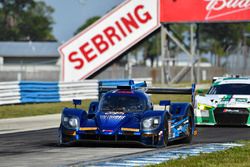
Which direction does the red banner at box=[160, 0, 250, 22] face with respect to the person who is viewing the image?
facing the viewer

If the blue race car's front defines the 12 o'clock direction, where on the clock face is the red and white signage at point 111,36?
The red and white signage is roughly at 6 o'clock from the blue race car.

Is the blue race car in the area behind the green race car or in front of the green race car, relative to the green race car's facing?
in front

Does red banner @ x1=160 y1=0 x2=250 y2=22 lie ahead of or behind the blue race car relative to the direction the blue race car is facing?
behind

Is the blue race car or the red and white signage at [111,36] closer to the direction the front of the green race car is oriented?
the blue race car

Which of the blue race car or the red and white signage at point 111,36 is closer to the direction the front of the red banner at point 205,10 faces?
the blue race car

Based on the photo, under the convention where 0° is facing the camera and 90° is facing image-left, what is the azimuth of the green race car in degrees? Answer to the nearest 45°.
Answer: approximately 0°

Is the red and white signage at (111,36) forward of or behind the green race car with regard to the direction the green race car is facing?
behind

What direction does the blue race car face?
toward the camera

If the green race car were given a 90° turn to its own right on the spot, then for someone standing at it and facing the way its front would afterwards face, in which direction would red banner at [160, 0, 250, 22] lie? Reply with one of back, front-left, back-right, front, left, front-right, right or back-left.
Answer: right
